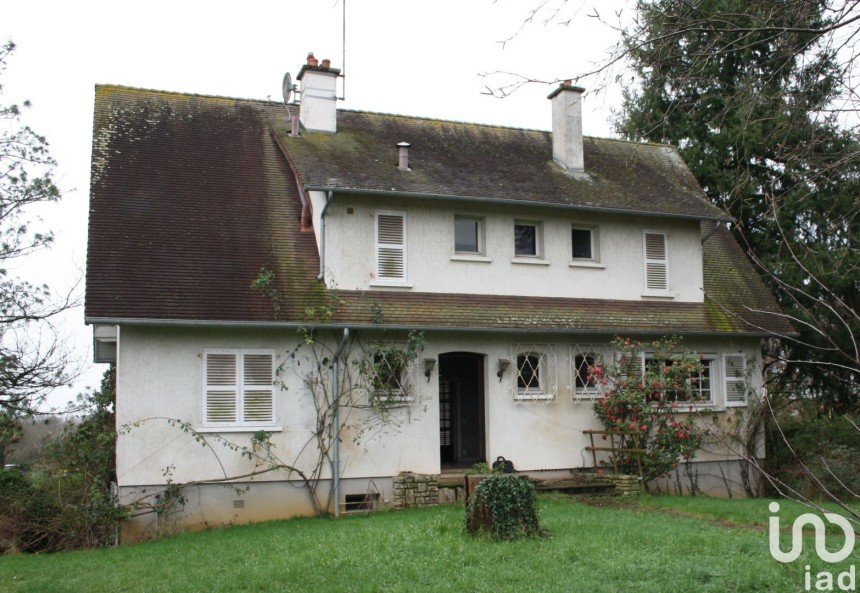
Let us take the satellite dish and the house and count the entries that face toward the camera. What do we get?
1

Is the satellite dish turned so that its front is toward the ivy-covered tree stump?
no

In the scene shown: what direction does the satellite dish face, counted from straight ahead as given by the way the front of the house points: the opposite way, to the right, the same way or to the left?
to the right

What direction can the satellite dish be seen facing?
to the viewer's left

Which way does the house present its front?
toward the camera

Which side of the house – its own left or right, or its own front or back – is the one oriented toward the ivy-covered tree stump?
front

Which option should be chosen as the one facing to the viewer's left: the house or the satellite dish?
the satellite dish
